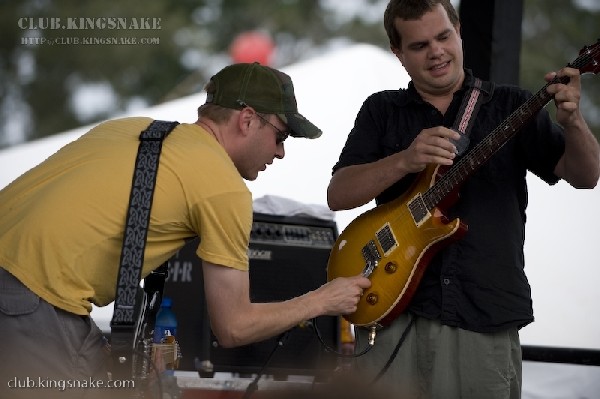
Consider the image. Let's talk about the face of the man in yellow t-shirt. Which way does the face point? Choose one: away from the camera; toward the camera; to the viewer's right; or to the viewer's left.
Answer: to the viewer's right

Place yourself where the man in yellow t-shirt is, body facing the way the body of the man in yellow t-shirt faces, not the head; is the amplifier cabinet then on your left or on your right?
on your left

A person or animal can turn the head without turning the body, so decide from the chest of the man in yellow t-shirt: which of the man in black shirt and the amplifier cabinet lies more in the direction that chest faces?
the man in black shirt

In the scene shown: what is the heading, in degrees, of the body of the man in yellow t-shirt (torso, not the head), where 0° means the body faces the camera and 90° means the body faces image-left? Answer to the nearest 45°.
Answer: approximately 270°

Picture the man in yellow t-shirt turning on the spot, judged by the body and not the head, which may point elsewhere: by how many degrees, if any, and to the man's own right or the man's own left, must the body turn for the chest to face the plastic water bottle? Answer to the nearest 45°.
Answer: approximately 90° to the man's own left

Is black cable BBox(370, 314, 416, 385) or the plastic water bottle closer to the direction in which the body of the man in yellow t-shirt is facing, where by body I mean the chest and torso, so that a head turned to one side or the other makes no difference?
the black cable

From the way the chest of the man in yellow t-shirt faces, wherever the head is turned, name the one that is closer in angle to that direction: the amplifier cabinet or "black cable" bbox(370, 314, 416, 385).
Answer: the black cable

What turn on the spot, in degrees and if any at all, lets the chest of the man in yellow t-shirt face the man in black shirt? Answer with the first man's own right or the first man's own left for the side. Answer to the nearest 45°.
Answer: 0° — they already face them

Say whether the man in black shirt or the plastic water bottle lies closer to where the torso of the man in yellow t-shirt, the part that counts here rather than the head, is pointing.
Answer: the man in black shirt
